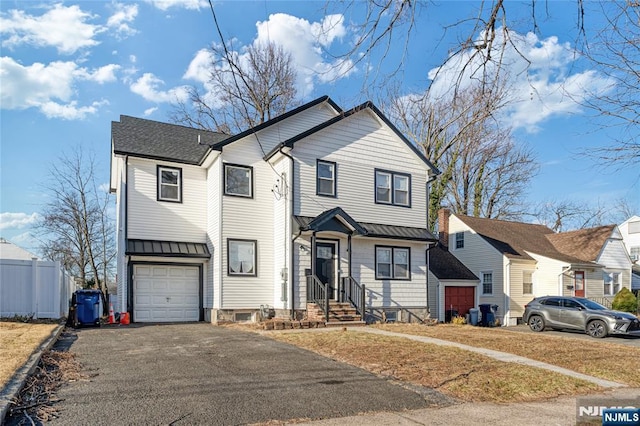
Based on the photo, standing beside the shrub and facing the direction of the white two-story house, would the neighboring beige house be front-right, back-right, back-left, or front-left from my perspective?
front-right

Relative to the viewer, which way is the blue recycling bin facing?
toward the camera

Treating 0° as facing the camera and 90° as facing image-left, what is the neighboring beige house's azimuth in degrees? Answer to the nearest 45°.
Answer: approximately 315°

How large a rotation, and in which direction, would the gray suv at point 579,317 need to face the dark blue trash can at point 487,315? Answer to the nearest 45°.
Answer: approximately 180°

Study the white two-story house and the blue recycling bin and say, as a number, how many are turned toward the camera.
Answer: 2

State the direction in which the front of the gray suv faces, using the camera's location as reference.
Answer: facing the viewer and to the right of the viewer

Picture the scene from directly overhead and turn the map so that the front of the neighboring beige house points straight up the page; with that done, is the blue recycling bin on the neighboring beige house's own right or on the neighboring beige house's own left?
on the neighboring beige house's own right
